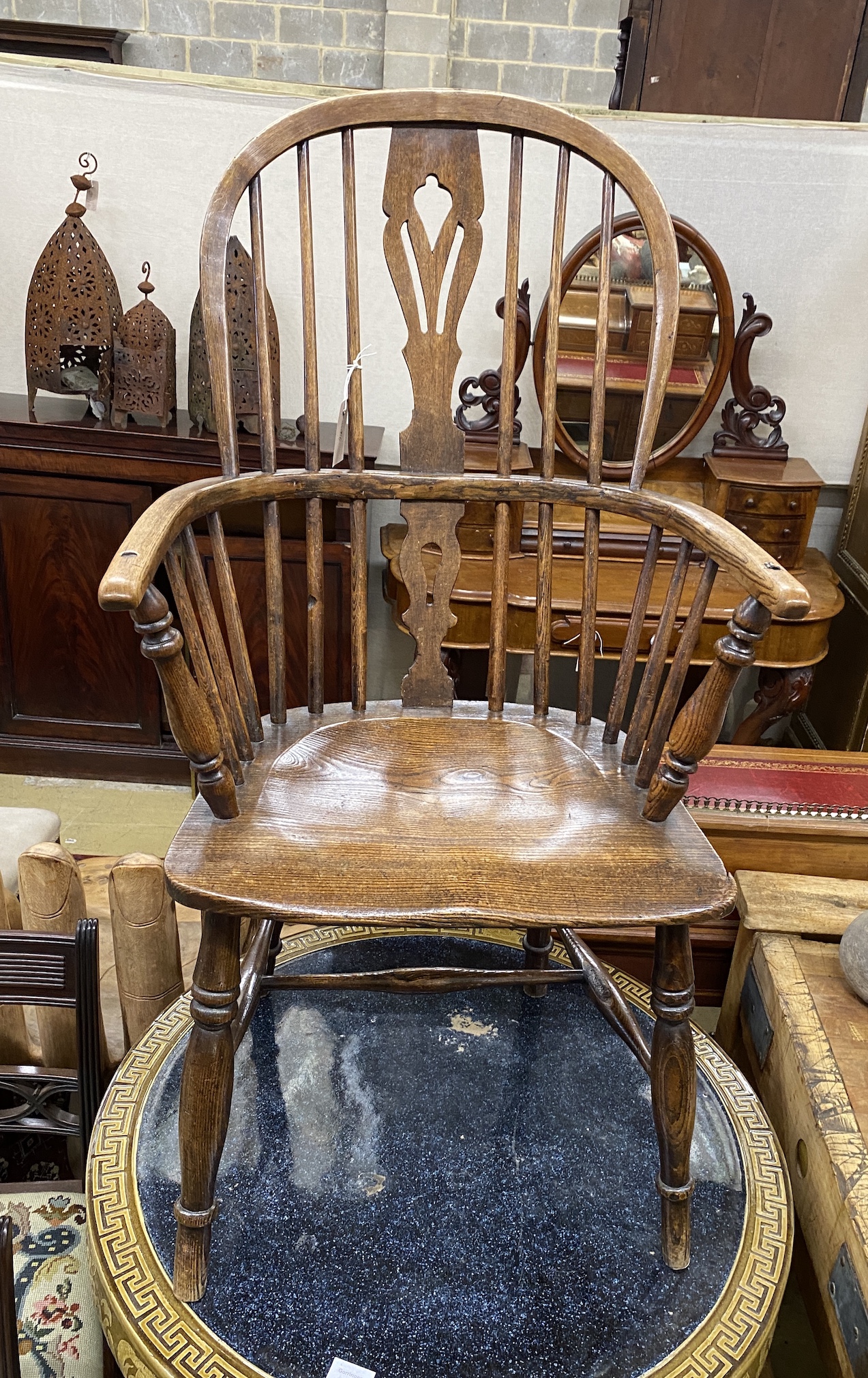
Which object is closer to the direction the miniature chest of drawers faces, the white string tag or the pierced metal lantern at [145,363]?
the white string tag

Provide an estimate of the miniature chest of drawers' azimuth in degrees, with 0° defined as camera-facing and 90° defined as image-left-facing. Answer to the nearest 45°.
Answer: approximately 0°

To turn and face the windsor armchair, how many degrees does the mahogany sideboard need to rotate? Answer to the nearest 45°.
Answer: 0° — it already faces it

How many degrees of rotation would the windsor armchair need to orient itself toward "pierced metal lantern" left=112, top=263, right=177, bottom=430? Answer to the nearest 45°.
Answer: approximately 135° to its right

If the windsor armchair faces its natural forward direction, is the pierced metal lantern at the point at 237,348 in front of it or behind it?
behind

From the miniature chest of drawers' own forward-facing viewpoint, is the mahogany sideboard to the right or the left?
on its right

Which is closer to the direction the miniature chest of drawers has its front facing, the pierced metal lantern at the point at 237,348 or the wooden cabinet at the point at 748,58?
the pierced metal lantern

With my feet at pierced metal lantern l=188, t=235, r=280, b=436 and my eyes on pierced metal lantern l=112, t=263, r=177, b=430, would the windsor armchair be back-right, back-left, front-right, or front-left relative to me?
back-left

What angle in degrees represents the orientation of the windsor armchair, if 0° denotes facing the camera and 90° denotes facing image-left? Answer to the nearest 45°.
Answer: approximately 0°
